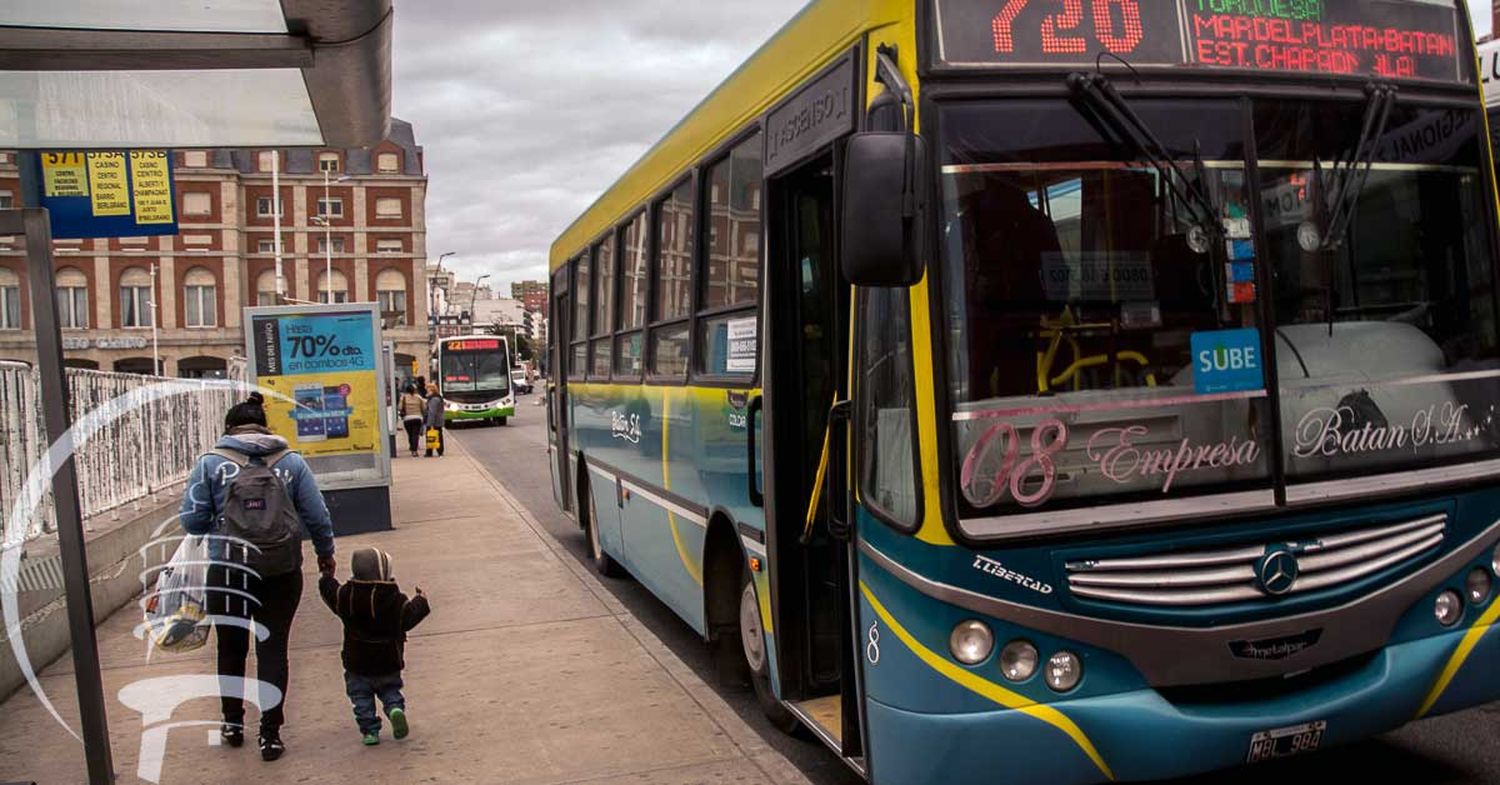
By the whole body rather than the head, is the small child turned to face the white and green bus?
yes

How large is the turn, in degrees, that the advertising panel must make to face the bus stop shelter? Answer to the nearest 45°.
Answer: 0° — it already faces it

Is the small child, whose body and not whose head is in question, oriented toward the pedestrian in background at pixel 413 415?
yes

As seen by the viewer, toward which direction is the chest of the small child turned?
away from the camera

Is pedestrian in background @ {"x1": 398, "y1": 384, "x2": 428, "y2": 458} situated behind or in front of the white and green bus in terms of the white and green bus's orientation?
in front

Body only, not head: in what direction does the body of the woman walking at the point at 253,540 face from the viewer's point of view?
away from the camera

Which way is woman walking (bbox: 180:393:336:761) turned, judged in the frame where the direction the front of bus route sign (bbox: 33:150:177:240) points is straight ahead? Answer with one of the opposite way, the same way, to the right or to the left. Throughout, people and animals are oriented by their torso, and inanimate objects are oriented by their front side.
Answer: the opposite way

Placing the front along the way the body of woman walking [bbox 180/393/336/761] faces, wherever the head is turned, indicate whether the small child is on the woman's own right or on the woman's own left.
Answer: on the woman's own right

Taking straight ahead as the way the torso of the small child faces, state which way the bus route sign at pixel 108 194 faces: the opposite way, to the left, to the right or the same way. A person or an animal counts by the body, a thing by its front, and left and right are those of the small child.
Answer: the opposite way

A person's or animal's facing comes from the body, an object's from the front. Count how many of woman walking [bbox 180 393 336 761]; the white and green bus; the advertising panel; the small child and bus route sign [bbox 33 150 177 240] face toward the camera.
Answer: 3

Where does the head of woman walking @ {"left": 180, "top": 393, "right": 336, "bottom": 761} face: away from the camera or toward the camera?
away from the camera
